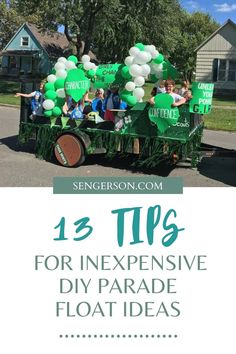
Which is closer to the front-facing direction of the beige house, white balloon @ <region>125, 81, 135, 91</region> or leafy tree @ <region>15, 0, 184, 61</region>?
the white balloon

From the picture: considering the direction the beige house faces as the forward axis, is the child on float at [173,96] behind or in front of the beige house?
in front

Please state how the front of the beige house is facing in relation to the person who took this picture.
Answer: facing the viewer

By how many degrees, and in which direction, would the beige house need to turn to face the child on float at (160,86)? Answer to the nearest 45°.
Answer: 0° — it already faces them

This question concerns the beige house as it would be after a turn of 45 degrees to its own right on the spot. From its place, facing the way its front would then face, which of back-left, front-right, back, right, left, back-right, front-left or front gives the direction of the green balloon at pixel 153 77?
front-left

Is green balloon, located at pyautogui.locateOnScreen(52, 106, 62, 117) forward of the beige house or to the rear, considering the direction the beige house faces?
forward

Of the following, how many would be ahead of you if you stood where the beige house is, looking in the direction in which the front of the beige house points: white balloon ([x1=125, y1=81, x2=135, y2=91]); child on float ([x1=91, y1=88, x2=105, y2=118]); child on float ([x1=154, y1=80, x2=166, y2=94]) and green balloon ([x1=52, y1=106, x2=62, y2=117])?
4

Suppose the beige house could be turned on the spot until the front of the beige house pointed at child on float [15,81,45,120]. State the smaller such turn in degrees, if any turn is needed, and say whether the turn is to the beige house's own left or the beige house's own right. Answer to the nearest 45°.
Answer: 0° — it already faces them

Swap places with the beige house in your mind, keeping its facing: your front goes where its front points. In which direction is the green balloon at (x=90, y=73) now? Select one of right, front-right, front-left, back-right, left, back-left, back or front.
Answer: front

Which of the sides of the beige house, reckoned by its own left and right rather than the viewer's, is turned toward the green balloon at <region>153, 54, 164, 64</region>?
front

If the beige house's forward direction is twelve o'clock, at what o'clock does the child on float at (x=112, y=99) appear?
The child on float is roughly at 12 o'clock from the beige house.

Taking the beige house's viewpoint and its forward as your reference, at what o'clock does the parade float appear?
The parade float is roughly at 12 o'clock from the beige house.

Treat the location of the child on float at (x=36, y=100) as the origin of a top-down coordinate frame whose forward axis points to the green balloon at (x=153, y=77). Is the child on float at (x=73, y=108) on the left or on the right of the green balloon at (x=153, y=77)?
right
